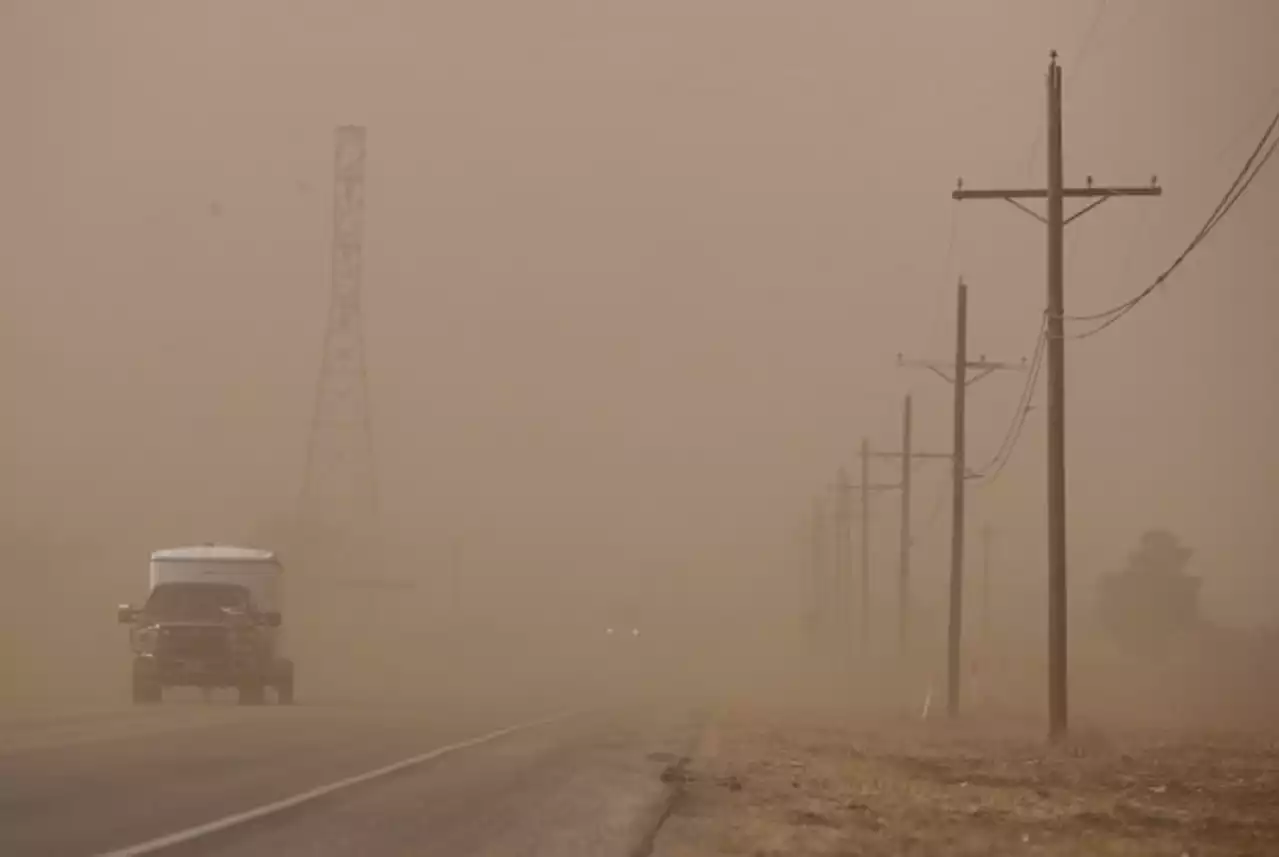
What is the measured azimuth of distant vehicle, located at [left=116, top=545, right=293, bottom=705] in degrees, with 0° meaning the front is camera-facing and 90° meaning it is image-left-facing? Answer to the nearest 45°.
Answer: approximately 0°

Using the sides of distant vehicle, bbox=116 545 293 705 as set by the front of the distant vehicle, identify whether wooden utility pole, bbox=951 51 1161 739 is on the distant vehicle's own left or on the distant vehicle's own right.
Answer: on the distant vehicle's own left
